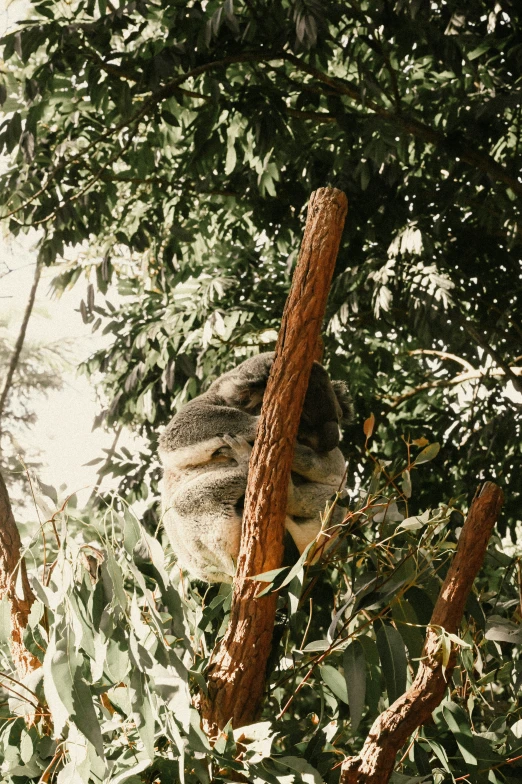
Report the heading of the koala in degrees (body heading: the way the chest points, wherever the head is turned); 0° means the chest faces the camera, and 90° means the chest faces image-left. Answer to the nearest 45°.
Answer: approximately 315°
